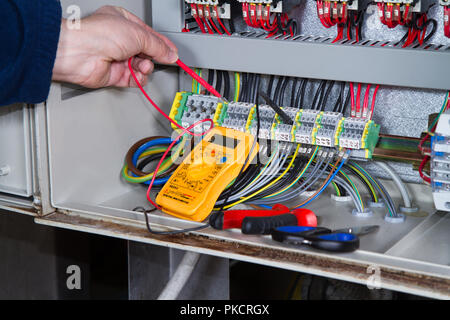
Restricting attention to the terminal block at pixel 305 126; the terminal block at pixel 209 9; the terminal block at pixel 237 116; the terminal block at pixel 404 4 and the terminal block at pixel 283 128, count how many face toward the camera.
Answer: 5

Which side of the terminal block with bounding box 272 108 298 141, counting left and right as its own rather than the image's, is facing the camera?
front

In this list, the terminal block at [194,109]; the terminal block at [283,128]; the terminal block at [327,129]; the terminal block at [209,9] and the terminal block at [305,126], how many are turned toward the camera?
5

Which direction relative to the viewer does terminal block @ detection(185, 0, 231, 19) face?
toward the camera

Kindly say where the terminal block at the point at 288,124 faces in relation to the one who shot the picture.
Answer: facing the viewer

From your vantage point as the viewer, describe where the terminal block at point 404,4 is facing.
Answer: facing the viewer

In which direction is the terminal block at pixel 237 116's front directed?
toward the camera

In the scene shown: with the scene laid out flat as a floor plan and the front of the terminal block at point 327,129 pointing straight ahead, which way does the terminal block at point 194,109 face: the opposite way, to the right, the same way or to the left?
the same way

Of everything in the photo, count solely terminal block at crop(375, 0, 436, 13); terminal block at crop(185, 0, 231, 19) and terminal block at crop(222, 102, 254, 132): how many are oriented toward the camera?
3

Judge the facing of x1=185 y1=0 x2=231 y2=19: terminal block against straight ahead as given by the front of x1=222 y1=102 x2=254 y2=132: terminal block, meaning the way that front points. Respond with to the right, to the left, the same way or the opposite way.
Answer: the same way

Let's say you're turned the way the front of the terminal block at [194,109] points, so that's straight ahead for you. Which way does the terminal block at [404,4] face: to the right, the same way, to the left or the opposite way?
the same way
